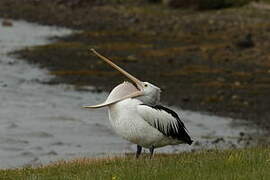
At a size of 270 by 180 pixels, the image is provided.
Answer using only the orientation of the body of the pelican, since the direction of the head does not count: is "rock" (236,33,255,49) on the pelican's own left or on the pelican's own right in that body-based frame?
on the pelican's own right

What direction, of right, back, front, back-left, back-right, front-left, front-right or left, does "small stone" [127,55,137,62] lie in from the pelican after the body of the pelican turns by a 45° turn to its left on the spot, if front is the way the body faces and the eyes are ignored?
back-right

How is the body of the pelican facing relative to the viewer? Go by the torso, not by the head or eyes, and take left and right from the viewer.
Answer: facing to the left of the viewer
